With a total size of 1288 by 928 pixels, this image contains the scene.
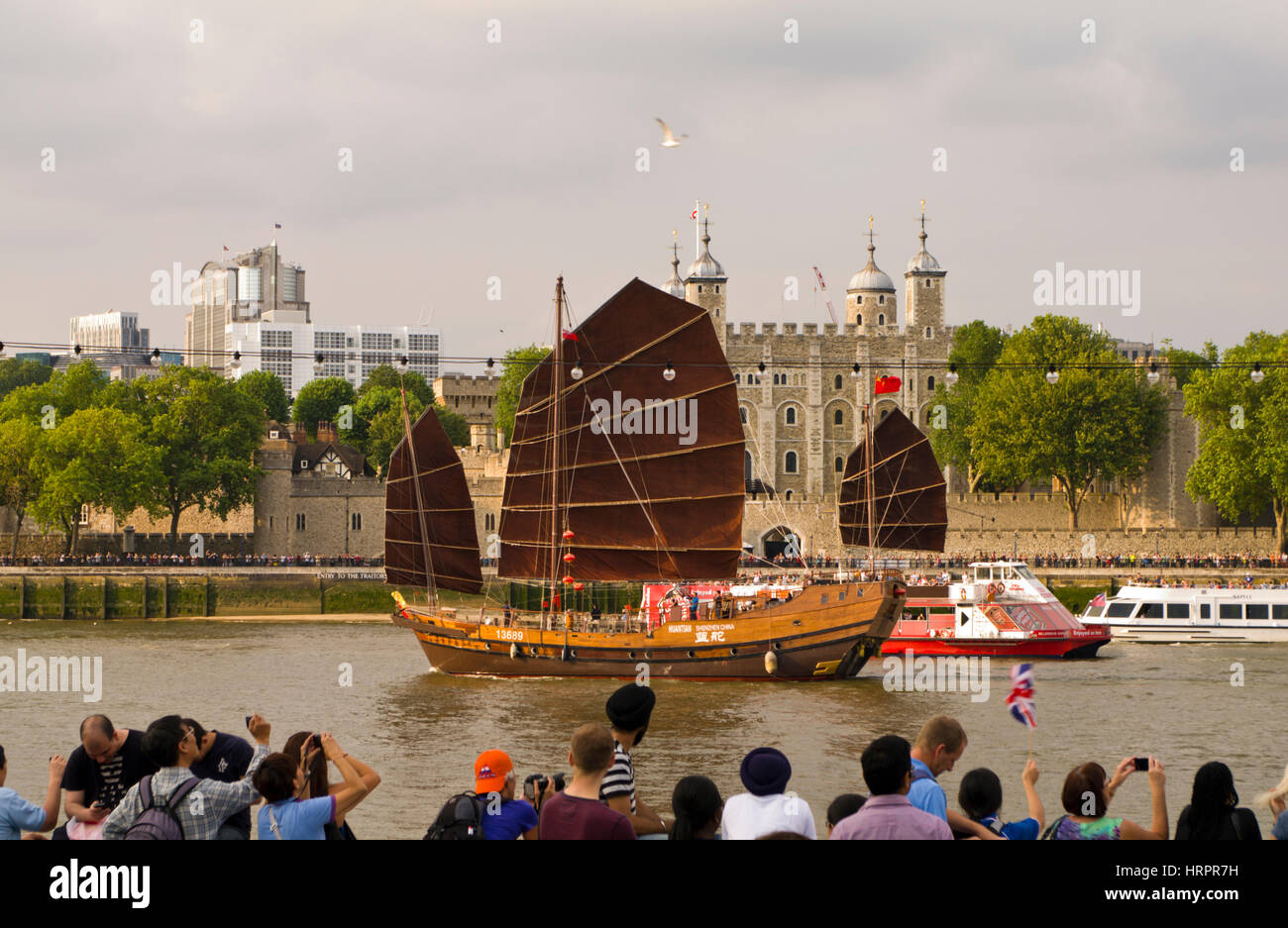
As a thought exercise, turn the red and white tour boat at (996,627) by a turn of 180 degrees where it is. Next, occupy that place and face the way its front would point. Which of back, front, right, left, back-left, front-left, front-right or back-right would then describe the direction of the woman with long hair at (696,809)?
left

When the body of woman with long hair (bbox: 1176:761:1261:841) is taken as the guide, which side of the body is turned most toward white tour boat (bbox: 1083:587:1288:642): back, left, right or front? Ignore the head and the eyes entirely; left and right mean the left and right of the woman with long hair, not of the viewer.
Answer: front

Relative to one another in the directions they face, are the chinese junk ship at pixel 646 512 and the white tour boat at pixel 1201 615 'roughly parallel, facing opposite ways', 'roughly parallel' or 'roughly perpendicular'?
roughly parallel

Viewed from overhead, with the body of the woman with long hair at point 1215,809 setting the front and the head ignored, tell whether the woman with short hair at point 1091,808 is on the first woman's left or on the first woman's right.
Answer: on the first woman's left

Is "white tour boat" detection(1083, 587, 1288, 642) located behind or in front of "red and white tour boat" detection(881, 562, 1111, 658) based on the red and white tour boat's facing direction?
in front

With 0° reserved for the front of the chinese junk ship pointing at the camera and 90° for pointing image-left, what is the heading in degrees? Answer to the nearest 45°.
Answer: approximately 90°

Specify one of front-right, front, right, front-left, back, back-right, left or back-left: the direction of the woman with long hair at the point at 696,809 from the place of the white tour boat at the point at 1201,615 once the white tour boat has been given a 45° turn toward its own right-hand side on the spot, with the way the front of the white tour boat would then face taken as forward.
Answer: back-left

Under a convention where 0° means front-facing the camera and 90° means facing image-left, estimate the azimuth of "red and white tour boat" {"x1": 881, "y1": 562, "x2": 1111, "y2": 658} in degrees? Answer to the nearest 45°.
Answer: approximately 270°

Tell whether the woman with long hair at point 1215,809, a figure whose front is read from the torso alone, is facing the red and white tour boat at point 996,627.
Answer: yes

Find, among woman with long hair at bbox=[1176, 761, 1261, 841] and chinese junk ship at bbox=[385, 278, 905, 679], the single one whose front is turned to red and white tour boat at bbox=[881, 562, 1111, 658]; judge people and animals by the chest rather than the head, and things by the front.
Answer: the woman with long hair

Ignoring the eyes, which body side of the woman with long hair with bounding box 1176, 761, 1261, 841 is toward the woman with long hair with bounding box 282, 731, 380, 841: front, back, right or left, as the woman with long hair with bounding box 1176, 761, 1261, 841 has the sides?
left

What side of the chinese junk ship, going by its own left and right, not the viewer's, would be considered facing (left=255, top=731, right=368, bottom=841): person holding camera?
left

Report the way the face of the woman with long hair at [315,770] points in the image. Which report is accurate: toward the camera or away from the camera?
away from the camera

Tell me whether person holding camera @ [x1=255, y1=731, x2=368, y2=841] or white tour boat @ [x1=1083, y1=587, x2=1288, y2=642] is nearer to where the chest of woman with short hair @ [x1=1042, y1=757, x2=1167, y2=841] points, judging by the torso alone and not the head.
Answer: the white tour boat

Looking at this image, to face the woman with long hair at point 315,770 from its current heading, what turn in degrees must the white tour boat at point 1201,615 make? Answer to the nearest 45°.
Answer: approximately 90° to its left
